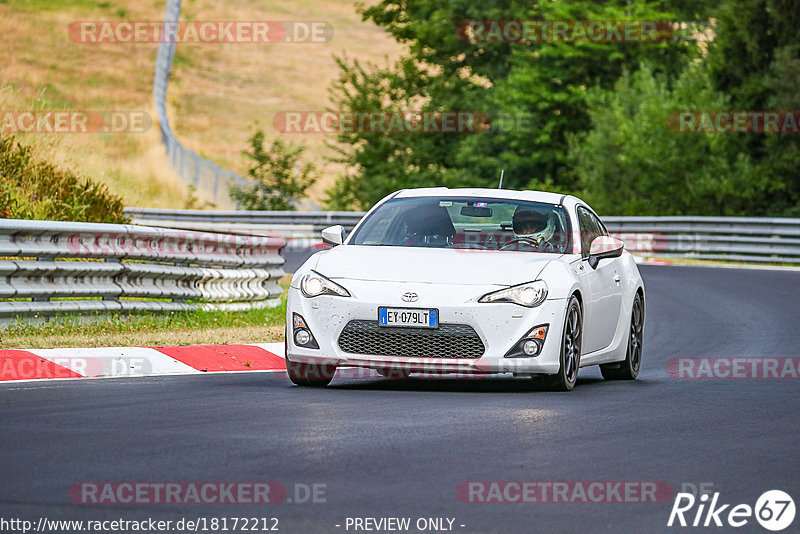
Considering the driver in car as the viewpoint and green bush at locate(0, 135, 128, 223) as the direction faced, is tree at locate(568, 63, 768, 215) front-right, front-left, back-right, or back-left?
front-right

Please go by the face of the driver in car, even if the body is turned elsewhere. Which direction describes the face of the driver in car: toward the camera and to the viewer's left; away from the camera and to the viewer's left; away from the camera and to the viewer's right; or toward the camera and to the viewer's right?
toward the camera and to the viewer's left

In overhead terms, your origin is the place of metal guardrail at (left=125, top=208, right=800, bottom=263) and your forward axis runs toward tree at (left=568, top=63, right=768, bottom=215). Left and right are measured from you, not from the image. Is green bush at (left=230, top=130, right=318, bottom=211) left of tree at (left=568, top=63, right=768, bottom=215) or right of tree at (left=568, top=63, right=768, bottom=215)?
left

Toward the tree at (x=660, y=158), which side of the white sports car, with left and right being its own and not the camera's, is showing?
back

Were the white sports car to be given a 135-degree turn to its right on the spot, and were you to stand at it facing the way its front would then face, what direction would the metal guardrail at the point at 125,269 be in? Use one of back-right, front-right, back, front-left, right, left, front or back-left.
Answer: front

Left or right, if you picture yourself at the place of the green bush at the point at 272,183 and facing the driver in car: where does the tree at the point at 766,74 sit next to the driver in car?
left

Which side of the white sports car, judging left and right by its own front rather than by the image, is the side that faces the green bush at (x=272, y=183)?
back

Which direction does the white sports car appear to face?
toward the camera

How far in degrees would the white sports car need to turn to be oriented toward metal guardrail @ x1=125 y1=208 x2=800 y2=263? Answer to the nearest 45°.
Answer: approximately 180°

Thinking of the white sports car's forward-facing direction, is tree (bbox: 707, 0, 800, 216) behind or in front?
behind
